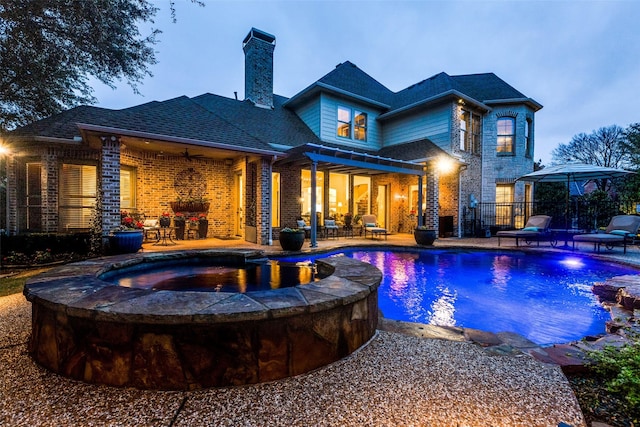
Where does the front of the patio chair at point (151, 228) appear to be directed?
toward the camera

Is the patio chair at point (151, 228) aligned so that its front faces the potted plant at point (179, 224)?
no

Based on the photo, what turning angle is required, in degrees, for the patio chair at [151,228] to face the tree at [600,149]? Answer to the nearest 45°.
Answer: approximately 90° to its left

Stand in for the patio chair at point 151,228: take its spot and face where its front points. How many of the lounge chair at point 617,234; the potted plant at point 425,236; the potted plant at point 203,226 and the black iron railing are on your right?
0

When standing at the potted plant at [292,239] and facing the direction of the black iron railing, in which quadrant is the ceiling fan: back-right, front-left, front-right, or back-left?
back-left

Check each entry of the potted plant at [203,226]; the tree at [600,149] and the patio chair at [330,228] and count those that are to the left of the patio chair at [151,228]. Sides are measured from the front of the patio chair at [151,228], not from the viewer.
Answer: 3

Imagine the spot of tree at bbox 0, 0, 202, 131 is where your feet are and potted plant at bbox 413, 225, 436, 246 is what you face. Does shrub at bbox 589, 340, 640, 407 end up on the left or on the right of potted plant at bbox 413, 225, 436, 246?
right

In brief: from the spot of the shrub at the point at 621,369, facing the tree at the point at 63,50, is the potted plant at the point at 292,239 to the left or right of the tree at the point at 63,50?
right

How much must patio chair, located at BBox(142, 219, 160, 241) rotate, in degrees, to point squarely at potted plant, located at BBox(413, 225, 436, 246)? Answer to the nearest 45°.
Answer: approximately 45° to its left

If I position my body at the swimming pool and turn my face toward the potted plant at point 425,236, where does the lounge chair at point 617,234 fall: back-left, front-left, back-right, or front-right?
front-right

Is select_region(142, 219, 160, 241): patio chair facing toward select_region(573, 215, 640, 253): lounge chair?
no

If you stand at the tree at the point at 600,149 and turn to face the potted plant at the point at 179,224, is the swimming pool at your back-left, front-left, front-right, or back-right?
front-left

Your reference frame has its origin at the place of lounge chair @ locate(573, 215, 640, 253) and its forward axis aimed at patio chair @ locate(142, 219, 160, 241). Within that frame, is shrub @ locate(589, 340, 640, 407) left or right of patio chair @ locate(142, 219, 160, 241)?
left

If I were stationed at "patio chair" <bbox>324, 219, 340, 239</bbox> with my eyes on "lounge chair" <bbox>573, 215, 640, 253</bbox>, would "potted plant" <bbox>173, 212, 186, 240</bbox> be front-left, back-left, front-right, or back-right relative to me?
back-right

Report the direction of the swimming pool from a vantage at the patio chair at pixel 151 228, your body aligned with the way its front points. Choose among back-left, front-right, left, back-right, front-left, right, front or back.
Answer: front-left
